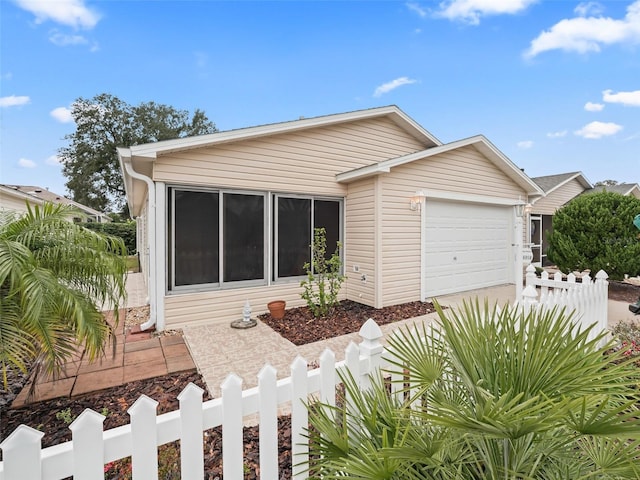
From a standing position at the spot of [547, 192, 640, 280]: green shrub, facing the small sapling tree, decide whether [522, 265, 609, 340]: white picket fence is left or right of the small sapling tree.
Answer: left

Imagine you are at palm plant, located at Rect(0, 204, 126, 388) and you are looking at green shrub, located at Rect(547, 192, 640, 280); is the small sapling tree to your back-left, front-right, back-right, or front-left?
front-left

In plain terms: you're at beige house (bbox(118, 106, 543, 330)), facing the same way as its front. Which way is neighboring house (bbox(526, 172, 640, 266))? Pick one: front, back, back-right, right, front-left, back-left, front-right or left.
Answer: left

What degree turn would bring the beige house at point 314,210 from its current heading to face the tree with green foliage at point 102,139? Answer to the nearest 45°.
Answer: approximately 180°

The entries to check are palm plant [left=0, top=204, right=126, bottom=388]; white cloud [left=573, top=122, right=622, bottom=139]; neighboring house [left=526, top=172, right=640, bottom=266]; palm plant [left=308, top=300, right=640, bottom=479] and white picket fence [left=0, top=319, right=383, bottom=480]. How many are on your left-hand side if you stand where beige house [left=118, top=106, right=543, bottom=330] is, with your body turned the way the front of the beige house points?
2

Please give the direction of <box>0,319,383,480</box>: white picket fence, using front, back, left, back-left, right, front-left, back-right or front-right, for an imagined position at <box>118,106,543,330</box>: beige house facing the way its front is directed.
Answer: front-right

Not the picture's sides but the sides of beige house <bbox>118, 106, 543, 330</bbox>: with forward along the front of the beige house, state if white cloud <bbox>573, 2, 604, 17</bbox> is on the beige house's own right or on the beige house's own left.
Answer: on the beige house's own left

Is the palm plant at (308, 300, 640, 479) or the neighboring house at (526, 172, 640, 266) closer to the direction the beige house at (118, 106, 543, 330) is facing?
the palm plant

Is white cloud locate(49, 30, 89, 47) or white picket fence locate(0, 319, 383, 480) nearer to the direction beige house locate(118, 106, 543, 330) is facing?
the white picket fence

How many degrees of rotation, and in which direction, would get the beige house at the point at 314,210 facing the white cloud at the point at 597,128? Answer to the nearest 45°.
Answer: approximately 90° to its left

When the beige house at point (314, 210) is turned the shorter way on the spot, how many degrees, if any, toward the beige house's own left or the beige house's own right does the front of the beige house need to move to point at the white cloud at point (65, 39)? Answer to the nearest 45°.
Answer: approximately 180°

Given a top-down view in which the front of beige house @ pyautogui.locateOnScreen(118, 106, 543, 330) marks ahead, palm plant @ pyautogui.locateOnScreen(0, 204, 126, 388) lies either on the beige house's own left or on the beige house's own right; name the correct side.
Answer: on the beige house's own right

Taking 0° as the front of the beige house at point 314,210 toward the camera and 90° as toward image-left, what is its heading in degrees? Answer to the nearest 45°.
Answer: approximately 315°

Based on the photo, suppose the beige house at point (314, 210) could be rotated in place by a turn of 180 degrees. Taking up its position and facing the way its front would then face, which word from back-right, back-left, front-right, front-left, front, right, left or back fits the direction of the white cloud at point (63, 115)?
front

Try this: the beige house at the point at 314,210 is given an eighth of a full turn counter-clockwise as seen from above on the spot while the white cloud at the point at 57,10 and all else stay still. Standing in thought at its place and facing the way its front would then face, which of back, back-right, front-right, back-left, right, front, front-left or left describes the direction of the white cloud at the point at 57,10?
back
